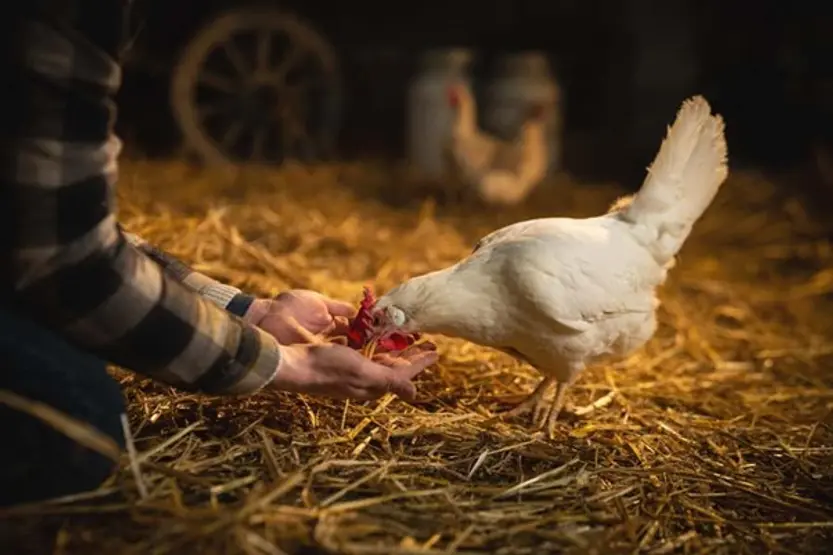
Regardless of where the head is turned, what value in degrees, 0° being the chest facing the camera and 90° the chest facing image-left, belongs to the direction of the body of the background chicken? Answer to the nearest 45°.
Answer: approximately 90°

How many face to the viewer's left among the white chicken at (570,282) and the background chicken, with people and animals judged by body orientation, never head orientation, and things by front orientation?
2

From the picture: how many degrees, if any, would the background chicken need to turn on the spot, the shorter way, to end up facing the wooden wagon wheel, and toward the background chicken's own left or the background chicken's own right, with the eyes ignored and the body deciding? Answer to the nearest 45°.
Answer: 0° — it already faces it

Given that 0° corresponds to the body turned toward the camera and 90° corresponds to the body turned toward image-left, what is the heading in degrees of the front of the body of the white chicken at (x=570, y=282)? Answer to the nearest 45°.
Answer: approximately 90°

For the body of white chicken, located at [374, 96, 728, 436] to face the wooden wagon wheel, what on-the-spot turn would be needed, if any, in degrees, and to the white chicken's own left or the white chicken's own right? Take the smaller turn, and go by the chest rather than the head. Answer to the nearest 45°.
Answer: approximately 45° to the white chicken's own right

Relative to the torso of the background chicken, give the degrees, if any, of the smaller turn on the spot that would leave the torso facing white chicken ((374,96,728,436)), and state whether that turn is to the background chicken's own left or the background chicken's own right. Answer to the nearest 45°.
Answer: approximately 90° to the background chicken's own left

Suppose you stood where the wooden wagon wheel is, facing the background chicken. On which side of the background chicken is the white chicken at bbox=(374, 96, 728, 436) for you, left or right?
right

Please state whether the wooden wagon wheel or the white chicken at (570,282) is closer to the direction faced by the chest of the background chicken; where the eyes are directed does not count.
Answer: the wooden wagon wheel
